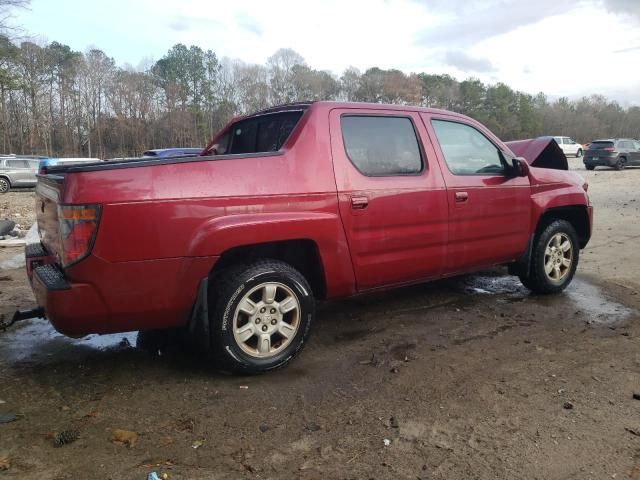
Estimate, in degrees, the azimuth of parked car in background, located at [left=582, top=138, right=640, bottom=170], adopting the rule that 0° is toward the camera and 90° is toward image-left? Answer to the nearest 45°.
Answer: approximately 225°

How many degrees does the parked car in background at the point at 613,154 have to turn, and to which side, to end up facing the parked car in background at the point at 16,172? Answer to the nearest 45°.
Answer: approximately 180°

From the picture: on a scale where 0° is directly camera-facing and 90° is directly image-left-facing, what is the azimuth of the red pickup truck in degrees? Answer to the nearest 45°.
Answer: approximately 225°

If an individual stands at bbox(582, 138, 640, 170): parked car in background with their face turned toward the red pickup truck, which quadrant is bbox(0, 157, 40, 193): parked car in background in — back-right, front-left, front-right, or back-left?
front-right

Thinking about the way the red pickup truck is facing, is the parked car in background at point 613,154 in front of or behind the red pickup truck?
in front

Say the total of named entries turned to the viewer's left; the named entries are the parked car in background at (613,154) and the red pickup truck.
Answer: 0

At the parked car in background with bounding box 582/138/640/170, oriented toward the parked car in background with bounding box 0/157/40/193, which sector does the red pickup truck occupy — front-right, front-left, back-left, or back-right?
front-left

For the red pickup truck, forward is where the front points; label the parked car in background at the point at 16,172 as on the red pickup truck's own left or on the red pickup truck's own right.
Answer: on the red pickup truck's own left

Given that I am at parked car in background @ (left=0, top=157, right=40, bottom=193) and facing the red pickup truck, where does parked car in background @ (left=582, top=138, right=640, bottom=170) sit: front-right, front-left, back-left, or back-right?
front-left

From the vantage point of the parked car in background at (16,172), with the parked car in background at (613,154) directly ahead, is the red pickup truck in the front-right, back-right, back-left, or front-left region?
front-right
